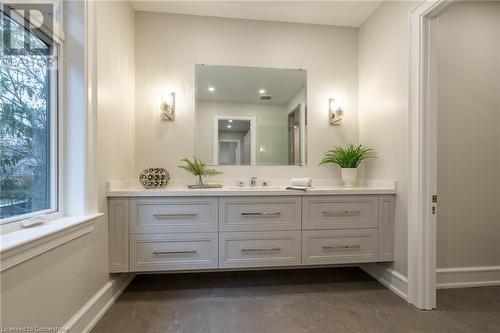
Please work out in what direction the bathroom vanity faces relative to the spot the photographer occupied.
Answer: facing the viewer

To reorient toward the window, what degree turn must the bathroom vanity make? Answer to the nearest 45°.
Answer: approximately 45° to its right

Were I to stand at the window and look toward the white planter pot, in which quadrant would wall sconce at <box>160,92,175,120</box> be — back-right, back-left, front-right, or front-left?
front-left

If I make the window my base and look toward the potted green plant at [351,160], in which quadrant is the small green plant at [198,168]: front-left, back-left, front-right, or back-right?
front-left

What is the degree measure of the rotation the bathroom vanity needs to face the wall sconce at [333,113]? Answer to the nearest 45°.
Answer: approximately 135° to its left
